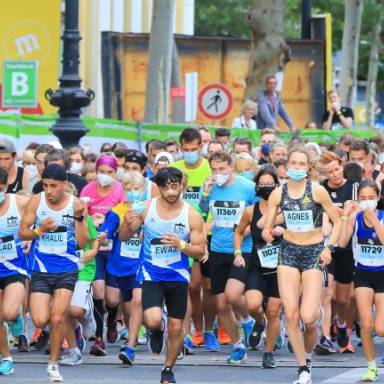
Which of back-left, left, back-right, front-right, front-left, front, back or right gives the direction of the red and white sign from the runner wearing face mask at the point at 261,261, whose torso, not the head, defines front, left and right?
back

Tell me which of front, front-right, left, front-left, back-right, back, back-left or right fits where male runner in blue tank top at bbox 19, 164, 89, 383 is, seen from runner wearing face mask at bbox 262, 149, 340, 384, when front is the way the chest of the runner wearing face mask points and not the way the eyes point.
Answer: right

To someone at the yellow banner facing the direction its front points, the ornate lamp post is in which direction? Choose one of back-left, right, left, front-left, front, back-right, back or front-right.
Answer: front

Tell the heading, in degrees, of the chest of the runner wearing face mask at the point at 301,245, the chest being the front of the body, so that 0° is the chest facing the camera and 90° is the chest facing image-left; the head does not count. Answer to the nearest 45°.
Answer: approximately 0°

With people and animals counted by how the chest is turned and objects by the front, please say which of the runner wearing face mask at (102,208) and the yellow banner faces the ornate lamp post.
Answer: the yellow banner

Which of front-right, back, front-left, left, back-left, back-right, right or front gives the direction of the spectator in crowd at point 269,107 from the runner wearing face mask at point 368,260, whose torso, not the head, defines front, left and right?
back

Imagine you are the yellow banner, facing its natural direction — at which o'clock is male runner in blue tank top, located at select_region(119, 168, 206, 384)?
The male runner in blue tank top is roughly at 12 o'clock from the yellow banner.

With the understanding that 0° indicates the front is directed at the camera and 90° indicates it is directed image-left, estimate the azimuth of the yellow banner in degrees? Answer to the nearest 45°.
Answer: approximately 0°

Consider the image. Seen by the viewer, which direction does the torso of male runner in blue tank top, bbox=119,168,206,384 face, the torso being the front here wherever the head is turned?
toward the camera
